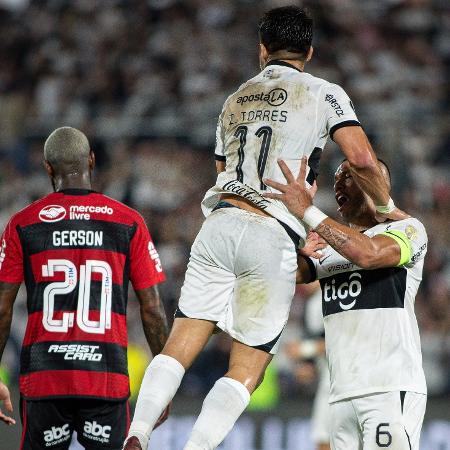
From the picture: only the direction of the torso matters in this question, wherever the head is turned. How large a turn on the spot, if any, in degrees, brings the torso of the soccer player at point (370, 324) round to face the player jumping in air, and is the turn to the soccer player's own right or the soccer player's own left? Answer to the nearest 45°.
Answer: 0° — they already face them

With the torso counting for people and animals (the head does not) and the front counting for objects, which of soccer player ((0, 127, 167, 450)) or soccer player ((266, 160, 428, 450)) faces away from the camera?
soccer player ((0, 127, 167, 450))

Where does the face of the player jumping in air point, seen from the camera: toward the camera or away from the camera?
away from the camera

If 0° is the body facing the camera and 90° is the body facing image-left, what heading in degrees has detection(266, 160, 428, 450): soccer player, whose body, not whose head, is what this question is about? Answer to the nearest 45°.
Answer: approximately 45°

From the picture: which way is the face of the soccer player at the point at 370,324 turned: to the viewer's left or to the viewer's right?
to the viewer's left

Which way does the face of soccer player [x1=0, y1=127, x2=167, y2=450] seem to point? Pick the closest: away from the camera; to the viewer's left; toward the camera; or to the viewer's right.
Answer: away from the camera

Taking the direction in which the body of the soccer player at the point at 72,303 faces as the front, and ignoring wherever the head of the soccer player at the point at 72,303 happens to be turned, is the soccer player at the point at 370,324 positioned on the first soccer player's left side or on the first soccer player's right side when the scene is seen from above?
on the first soccer player's right side

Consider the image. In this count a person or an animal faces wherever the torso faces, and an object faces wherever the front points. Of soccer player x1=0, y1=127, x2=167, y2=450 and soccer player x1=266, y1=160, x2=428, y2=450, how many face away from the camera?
1

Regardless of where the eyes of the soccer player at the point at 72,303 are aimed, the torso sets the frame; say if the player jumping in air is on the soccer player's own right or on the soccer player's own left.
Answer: on the soccer player's own right

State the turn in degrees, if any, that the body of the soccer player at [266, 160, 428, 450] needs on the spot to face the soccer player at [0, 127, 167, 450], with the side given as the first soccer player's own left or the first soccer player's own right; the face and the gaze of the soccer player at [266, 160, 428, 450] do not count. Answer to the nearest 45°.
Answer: approximately 45° to the first soccer player's own right

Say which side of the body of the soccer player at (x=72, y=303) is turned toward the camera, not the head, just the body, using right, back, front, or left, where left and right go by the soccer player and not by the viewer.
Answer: back
